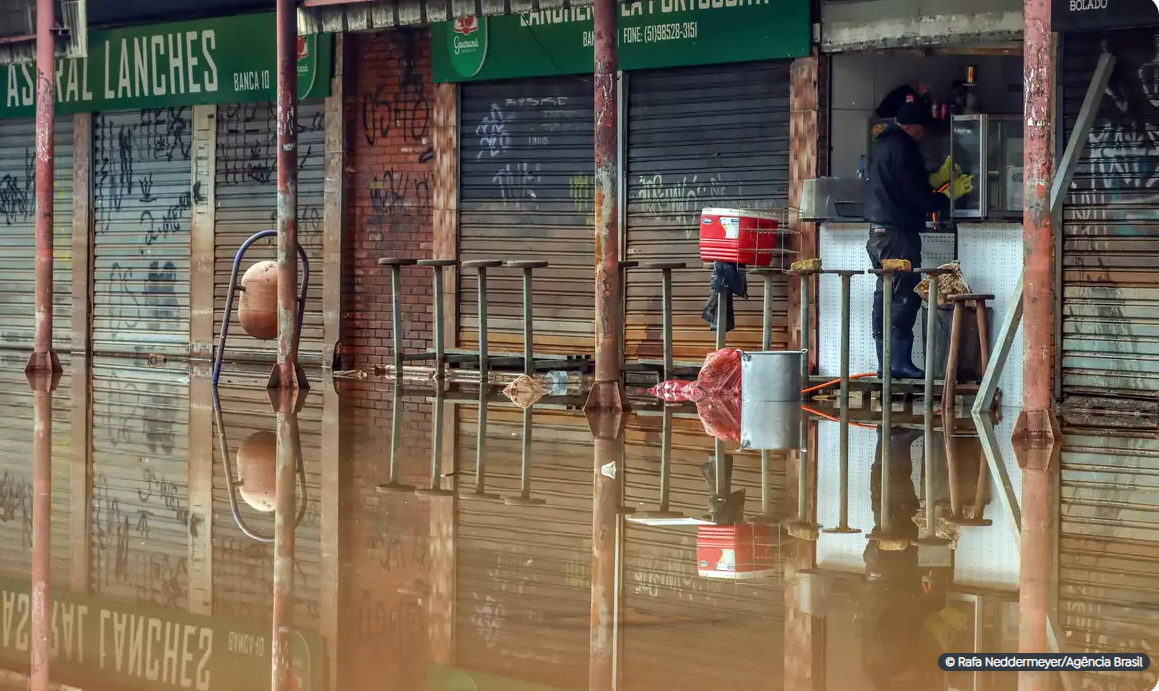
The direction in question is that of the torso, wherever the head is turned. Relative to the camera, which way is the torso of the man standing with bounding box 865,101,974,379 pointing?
to the viewer's right

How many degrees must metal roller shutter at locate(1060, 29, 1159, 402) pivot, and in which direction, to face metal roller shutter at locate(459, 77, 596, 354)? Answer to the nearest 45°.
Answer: approximately 90° to its right

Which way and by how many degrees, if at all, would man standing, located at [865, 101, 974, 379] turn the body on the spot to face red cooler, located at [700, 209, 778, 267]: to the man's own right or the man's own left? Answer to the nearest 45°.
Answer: approximately 180°

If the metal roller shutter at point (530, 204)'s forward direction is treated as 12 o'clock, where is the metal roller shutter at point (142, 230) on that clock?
the metal roller shutter at point (142, 230) is roughly at 4 o'clock from the metal roller shutter at point (530, 204).

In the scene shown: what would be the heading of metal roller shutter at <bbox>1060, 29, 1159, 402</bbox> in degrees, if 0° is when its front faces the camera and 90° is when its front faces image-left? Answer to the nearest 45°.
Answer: approximately 0°

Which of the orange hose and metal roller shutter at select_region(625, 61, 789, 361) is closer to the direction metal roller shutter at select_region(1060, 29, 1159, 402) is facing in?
the orange hose

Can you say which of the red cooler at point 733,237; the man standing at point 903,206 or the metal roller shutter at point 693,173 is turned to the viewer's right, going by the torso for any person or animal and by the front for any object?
the man standing

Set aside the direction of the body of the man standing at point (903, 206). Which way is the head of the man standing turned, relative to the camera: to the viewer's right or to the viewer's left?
to the viewer's right

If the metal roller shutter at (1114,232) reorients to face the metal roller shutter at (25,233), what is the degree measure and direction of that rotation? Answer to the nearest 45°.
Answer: approximately 90° to its right

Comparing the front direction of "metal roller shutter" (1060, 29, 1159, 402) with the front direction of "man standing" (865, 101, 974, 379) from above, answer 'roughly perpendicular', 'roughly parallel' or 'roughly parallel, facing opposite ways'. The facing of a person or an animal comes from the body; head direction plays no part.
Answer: roughly perpendicular

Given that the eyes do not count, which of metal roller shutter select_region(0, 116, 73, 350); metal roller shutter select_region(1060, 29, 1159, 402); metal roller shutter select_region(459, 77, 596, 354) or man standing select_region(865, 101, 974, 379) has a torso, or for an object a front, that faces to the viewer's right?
the man standing
